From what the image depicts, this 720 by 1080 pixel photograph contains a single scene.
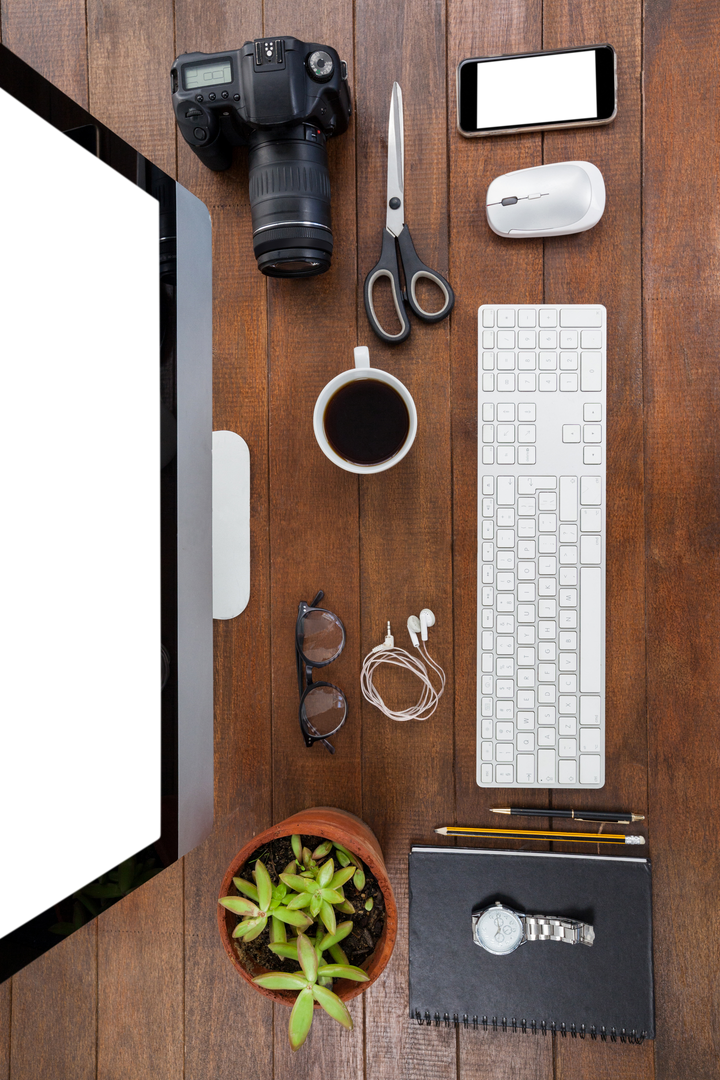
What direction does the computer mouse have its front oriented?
to the viewer's left

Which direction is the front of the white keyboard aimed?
to the viewer's right

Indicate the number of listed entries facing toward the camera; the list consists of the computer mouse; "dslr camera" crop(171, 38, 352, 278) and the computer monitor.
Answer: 1

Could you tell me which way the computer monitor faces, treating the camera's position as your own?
facing to the right of the viewer

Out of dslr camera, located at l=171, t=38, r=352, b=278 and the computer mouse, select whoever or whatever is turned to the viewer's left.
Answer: the computer mouse

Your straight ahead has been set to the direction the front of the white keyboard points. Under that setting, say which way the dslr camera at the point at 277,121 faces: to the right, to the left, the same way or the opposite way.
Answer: to the right
